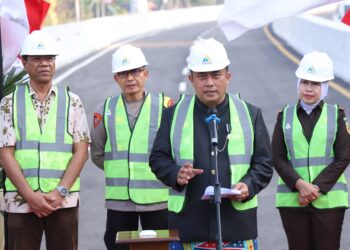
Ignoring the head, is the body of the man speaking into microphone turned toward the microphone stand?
yes

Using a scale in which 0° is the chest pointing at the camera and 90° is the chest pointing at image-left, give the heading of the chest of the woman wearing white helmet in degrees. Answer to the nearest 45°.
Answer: approximately 0°

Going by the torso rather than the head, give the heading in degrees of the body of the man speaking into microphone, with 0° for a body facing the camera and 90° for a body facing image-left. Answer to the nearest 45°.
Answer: approximately 0°
